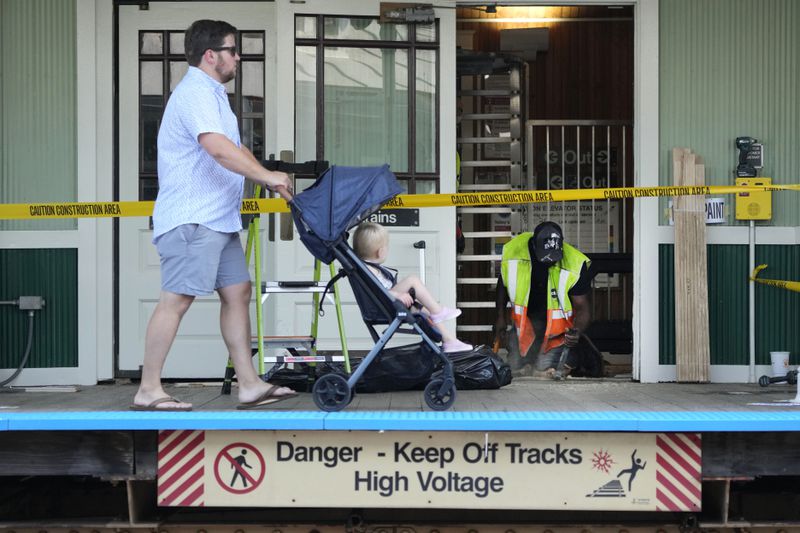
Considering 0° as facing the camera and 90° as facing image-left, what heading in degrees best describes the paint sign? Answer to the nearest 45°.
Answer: approximately 0°

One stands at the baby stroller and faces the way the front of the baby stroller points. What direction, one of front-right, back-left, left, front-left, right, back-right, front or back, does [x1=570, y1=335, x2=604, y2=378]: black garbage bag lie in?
front-left

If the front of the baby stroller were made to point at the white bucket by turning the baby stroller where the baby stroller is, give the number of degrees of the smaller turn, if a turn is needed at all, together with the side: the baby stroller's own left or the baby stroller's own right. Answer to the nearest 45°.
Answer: approximately 45° to the baby stroller's own left

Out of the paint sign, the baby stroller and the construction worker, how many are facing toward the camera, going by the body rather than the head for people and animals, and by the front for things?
2

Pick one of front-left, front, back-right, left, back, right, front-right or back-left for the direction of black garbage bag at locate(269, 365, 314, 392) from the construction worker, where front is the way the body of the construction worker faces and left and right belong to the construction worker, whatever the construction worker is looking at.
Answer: front-right

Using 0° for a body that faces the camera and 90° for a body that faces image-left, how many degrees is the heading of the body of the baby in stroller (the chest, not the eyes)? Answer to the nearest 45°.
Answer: approximately 270°

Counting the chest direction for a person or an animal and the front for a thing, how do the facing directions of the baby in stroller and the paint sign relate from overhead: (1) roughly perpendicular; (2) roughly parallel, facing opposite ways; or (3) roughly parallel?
roughly perpendicular

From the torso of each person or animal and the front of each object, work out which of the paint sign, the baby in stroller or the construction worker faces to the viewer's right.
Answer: the baby in stroller

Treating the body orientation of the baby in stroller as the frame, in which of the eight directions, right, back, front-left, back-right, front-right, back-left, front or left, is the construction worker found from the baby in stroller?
front-left

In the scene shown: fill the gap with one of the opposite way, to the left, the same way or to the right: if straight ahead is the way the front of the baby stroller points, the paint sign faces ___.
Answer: to the right

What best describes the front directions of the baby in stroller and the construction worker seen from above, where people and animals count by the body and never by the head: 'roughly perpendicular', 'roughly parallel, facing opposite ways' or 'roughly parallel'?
roughly perpendicular

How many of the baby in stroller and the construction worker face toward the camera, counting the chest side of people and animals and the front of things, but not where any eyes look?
1

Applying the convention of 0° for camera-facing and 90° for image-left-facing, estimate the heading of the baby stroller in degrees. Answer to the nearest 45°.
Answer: approximately 270°
